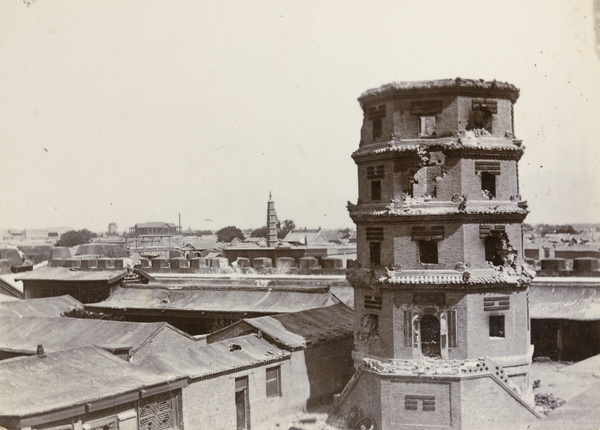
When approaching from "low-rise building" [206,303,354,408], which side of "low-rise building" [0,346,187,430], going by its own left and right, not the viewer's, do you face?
left

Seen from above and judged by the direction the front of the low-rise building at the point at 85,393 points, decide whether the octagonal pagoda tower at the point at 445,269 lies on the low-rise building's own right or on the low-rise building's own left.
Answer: on the low-rise building's own left

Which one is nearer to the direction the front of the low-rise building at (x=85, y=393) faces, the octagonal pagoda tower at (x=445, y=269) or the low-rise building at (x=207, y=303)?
the octagonal pagoda tower

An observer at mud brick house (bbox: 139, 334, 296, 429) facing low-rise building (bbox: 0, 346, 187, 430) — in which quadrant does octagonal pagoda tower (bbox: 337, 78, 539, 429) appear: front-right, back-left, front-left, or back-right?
back-left

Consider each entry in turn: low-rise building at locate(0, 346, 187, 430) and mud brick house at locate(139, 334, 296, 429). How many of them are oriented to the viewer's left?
0

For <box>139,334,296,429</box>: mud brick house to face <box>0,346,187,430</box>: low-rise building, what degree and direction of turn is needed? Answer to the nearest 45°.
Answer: approximately 90° to its right

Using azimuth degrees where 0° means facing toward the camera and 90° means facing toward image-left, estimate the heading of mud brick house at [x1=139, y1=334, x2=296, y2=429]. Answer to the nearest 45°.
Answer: approximately 315°

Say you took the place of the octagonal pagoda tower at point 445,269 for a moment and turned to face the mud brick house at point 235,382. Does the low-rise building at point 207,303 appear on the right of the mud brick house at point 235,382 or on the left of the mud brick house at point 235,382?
right

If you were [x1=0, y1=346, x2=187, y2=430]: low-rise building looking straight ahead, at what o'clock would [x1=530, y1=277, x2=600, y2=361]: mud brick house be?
The mud brick house is roughly at 10 o'clock from the low-rise building.

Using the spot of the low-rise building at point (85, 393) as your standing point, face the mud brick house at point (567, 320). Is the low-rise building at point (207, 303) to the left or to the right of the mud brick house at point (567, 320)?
left

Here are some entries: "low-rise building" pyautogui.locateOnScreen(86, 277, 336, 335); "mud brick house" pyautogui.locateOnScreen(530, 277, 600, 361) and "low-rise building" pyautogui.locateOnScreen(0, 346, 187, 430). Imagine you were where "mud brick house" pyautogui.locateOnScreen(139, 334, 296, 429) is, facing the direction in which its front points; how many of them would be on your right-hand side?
1

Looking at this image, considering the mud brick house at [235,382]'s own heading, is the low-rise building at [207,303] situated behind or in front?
behind

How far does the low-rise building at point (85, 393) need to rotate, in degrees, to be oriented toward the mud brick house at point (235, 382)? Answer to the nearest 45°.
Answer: approximately 90° to its left

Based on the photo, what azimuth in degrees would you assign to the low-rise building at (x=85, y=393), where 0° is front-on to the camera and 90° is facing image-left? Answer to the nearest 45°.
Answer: approximately 315°

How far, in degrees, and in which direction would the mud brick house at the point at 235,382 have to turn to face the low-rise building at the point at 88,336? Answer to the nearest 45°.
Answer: approximately 180°
